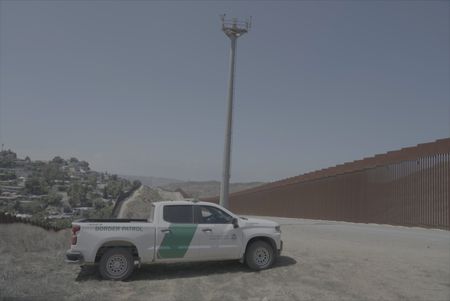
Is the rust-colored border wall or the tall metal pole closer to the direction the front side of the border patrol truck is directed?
the rust-colored border wall

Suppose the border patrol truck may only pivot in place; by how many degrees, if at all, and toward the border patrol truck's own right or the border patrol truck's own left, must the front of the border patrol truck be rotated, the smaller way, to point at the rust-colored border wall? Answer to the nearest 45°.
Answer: approximately 45° to the border patrol truck's own left

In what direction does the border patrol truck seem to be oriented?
to the viewer's right

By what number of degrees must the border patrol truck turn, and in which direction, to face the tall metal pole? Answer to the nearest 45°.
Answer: approximately 90° to its left

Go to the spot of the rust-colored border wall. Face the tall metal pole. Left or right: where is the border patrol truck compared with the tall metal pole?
left
